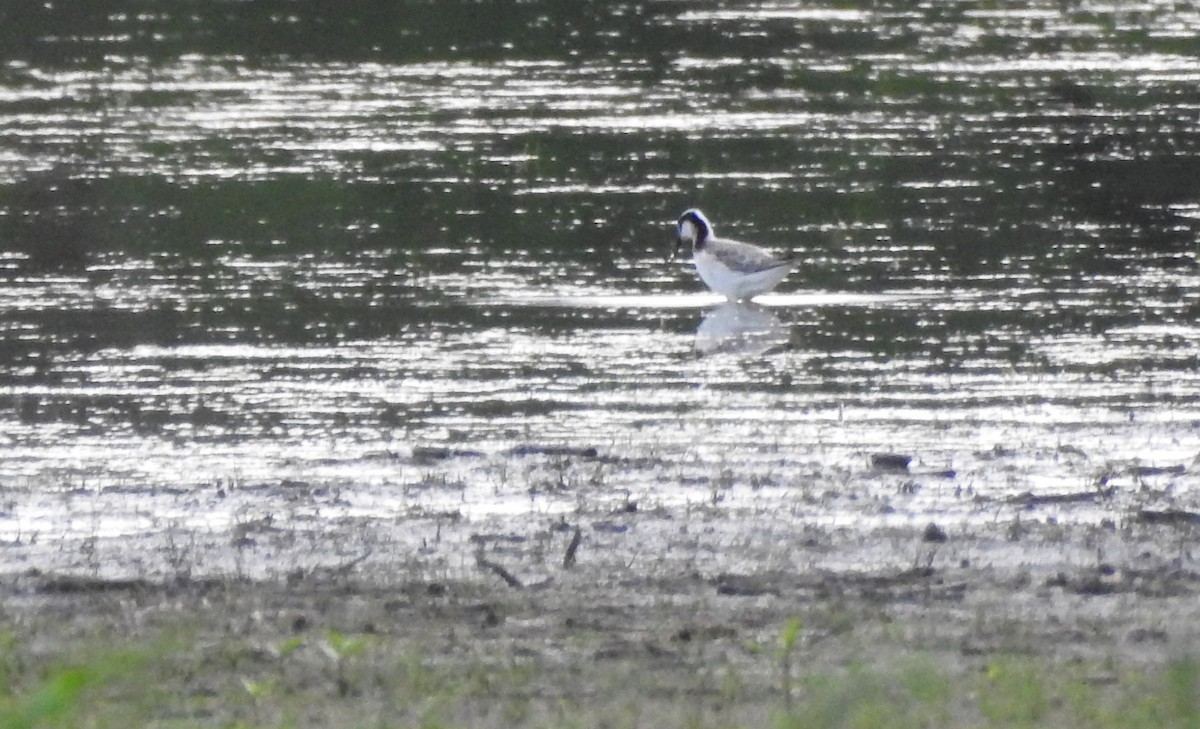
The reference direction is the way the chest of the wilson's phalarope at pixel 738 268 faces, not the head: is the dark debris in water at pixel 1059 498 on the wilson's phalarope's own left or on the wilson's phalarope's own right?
on the wilson's phalarope's own left

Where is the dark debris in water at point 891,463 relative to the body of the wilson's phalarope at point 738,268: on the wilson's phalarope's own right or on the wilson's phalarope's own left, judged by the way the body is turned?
on the wilson's phalarope's own left

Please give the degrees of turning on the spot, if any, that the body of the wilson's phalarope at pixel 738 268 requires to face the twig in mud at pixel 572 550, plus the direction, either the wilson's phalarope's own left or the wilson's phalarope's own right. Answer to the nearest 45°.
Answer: approximately 90° to the wilson's phalarope's own left

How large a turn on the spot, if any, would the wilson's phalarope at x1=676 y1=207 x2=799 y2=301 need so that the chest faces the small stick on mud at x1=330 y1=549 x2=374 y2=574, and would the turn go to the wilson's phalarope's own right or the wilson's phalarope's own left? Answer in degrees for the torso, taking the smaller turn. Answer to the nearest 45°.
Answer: approximately 90° to the wilson's phalarope's own left

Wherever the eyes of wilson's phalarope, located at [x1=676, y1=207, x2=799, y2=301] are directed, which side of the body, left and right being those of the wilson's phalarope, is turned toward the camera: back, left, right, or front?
left

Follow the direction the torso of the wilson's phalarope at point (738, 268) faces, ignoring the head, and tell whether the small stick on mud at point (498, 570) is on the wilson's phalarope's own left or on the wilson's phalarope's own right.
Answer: on the wilson's phalarope's own left
